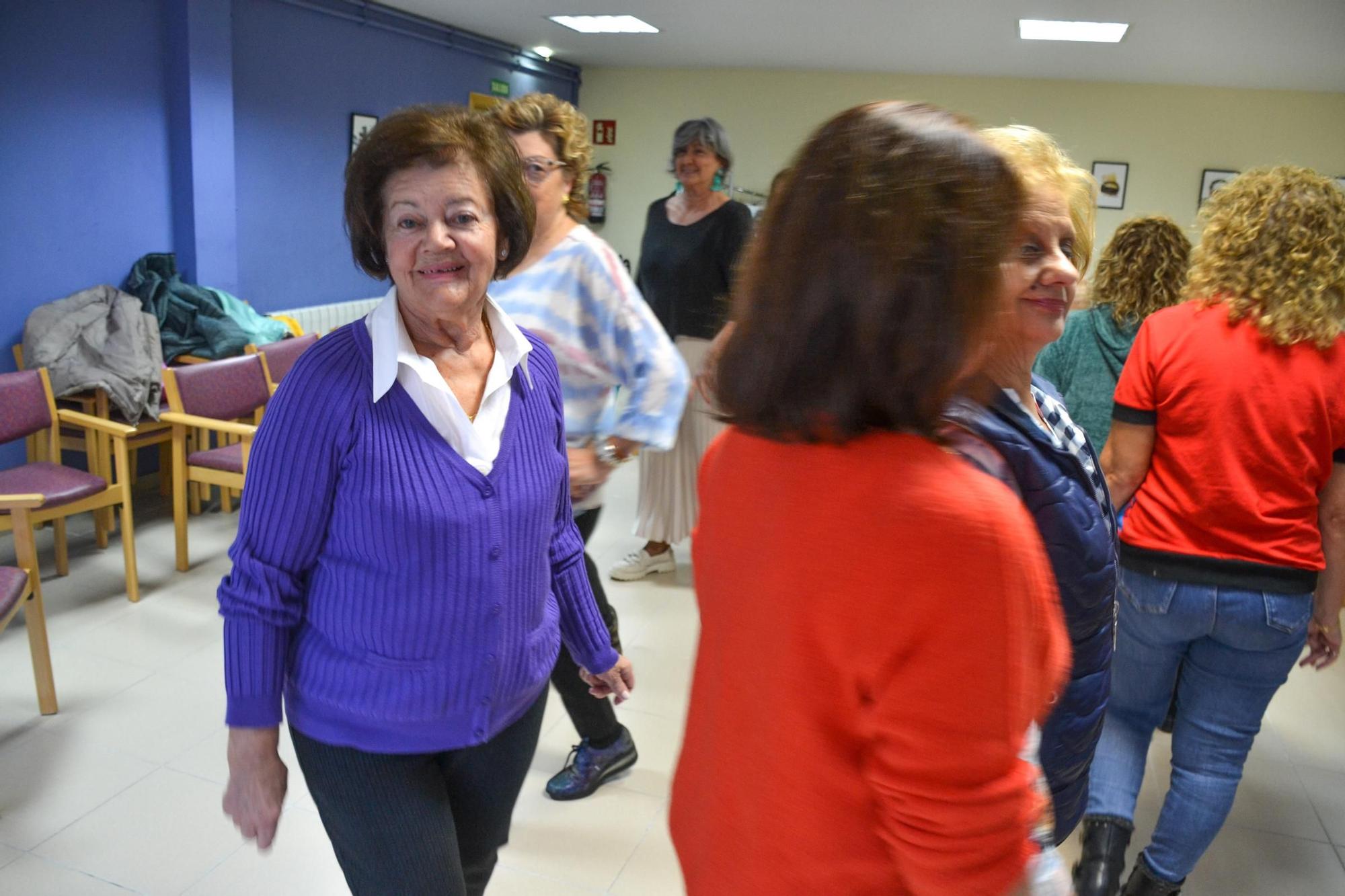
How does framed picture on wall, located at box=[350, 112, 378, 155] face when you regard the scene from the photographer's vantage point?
facing the viewer and to the right of the viewer

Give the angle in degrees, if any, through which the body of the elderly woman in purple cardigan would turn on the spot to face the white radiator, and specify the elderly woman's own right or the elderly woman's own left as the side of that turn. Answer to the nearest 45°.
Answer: approximately 135° to the elderly woman's own left

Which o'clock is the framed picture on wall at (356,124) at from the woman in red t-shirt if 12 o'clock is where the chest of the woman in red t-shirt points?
The framed picture on wall is roughly at 10 o'clock from the woman in red t-shirt.

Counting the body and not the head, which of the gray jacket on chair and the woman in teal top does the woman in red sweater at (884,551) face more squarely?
the woman in teal top

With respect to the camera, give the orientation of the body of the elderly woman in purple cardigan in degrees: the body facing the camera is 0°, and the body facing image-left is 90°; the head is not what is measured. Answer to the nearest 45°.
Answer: approximately 315°

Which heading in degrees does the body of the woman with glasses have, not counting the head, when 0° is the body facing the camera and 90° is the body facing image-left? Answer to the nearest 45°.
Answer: approximately 45°

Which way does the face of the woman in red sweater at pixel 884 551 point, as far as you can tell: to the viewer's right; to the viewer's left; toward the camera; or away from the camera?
away from the camera

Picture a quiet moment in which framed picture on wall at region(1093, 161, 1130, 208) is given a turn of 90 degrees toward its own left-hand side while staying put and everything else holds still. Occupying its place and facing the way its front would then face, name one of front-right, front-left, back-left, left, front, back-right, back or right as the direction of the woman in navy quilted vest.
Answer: right

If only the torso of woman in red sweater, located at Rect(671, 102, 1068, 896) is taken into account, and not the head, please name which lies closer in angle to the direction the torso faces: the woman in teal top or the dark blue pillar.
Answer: the woman in teal top

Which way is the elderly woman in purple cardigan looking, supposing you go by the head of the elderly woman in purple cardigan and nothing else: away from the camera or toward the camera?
toward the camera

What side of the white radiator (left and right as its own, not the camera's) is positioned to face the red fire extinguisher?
left

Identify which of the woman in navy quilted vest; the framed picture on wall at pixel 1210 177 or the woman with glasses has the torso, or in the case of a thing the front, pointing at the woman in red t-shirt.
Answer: the framed picture on wall

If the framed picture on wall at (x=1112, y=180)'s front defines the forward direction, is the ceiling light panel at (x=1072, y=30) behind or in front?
in front

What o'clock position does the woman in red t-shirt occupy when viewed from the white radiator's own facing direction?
The woman in red t-shirt is roughly at 1 o'clock from the white radiator.

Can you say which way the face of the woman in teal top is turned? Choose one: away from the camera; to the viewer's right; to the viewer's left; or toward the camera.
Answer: away from the camera

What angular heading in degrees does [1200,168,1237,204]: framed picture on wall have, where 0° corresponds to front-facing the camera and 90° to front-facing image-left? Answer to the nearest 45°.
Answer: approximately 0°

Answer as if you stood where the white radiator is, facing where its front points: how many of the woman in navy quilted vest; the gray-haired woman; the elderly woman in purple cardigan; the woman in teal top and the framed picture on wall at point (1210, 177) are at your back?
0

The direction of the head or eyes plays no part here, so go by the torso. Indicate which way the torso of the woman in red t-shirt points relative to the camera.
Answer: away from the camera
